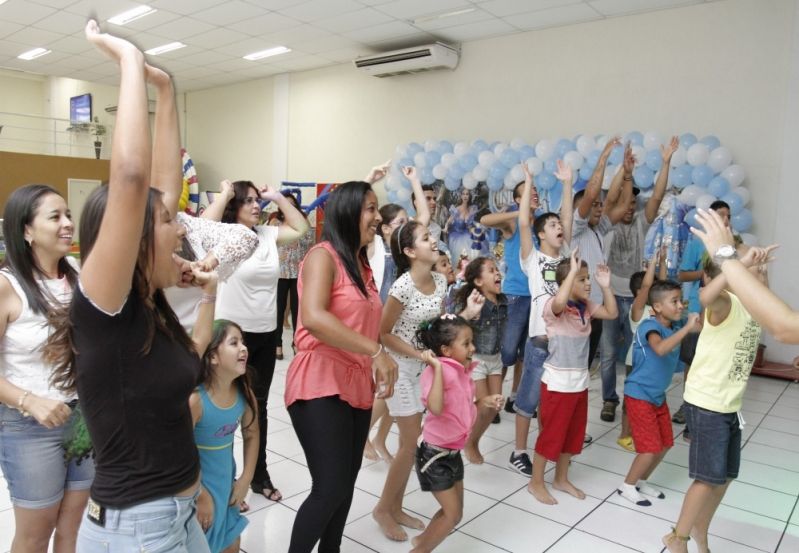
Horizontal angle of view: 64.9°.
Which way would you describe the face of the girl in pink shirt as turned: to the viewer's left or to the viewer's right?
to the viewer's right

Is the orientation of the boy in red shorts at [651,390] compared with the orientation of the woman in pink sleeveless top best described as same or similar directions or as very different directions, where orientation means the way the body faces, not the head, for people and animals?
same or similar directions

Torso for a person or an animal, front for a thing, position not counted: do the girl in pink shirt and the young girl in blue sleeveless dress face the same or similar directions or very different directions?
same or similar directions

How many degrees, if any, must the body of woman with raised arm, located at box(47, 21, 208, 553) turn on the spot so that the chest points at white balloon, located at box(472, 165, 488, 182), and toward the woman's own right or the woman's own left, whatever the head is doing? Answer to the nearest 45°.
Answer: approximately 45° to the woman's own left

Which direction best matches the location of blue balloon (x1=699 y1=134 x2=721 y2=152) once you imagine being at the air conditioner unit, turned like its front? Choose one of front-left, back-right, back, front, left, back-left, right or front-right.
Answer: left

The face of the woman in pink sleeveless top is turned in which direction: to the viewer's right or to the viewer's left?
to the viewer's right

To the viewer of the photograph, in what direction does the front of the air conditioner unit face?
facing the viewer and to the left of the viewer

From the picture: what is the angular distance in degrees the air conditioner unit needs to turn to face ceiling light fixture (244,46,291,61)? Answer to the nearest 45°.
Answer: approximately 90° to its right
